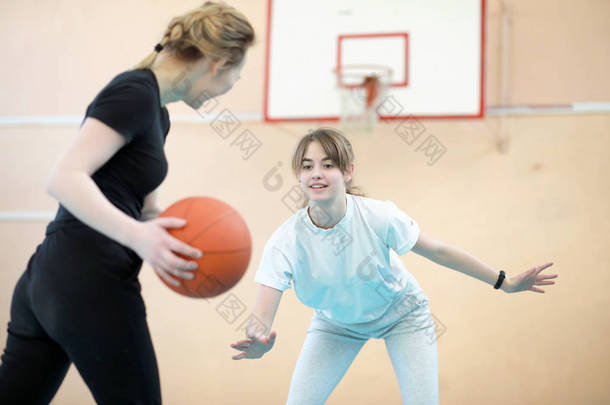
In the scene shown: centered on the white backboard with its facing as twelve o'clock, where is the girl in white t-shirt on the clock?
The girl in white t-shirt is roughly at 12 o'clock from the white backboard.

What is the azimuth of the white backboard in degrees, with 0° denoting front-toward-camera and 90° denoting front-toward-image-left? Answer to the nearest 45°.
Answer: approximately 0°

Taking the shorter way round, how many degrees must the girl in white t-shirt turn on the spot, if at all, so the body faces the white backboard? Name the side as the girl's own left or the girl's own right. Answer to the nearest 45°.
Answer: approximately 135° to the girl's own right
